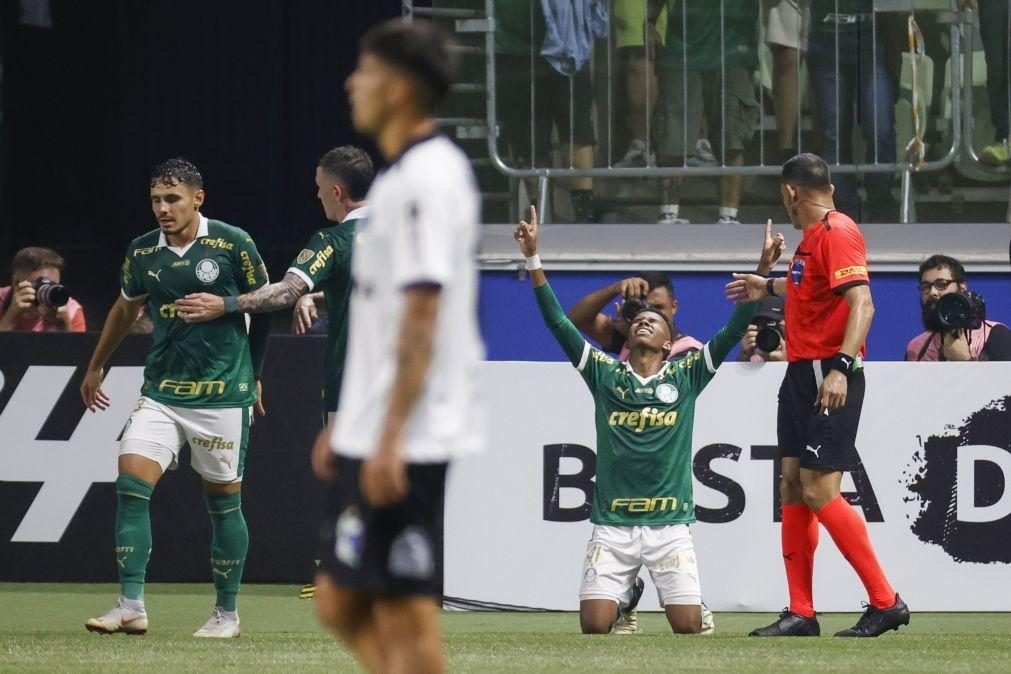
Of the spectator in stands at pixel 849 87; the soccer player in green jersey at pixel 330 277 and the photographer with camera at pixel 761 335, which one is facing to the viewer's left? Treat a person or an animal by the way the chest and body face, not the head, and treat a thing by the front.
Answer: the soccer player in green jersey

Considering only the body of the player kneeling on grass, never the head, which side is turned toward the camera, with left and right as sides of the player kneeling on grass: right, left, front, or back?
front

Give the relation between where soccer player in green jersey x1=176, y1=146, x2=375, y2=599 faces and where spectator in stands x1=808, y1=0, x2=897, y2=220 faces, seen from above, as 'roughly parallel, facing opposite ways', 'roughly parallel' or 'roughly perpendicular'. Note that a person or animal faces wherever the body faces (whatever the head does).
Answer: roughly perpendicular

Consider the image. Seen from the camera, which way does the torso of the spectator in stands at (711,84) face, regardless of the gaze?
toward the camera

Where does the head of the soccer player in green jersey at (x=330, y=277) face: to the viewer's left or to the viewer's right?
to the viewer's left

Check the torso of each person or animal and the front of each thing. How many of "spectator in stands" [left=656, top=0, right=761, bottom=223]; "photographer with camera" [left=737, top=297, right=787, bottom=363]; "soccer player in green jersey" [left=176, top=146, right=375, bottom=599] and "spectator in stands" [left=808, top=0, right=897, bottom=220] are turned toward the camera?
3

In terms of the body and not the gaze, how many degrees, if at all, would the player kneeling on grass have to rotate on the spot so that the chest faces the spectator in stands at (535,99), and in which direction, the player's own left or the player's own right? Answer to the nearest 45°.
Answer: approximately 180°

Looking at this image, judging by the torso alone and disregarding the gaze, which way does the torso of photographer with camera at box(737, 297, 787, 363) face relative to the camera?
toward the camera

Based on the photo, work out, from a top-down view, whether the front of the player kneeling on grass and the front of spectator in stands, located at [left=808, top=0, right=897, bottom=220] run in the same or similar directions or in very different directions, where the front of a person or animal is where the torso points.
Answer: same or similar directions

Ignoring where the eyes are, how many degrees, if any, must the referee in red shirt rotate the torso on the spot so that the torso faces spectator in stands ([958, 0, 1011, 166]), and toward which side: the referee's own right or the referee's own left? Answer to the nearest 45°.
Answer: approximately 90° to the referee's own right

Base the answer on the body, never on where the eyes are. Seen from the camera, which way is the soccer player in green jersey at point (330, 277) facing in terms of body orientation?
to the viewer's left

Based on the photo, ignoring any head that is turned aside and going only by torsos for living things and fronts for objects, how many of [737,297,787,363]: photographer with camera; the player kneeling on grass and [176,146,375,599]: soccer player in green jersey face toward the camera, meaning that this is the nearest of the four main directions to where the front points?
2

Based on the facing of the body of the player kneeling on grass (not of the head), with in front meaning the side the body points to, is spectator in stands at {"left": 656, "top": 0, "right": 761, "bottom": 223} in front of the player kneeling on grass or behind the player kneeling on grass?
behind

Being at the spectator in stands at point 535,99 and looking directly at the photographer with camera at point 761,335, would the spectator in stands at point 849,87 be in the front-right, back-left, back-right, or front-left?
front-left

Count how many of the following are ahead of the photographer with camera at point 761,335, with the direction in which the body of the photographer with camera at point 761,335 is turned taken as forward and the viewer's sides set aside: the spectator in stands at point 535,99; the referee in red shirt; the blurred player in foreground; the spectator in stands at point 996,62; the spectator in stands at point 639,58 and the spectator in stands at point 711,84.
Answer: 2

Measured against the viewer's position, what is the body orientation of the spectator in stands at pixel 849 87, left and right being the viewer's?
facing the viewer

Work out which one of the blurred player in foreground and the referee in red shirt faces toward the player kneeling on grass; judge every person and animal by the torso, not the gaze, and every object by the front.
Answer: the referee in red shirt
